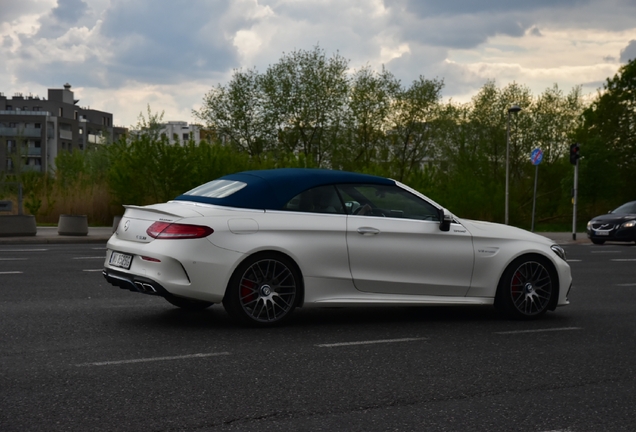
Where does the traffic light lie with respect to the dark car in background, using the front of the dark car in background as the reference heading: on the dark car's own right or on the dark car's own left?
on the dark car's own right

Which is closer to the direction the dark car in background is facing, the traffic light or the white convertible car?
the white convertible car

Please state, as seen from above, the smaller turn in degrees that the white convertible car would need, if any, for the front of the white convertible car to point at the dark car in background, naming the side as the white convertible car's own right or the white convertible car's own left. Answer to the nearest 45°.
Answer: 0° — it already faces it

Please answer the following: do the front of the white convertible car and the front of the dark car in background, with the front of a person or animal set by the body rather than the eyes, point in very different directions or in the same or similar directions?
very different directions

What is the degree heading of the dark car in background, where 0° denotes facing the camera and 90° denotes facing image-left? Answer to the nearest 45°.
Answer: approximately 45°

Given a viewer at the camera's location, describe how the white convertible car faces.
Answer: facing away from the viewer and to the right of the viewer
